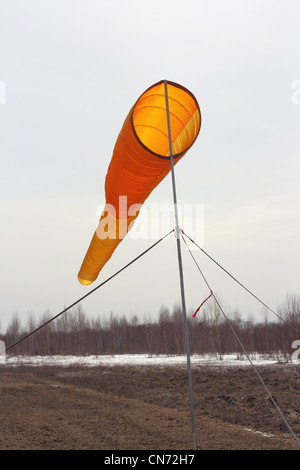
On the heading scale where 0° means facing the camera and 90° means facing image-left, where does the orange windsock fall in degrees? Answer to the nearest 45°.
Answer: approximately 315°
